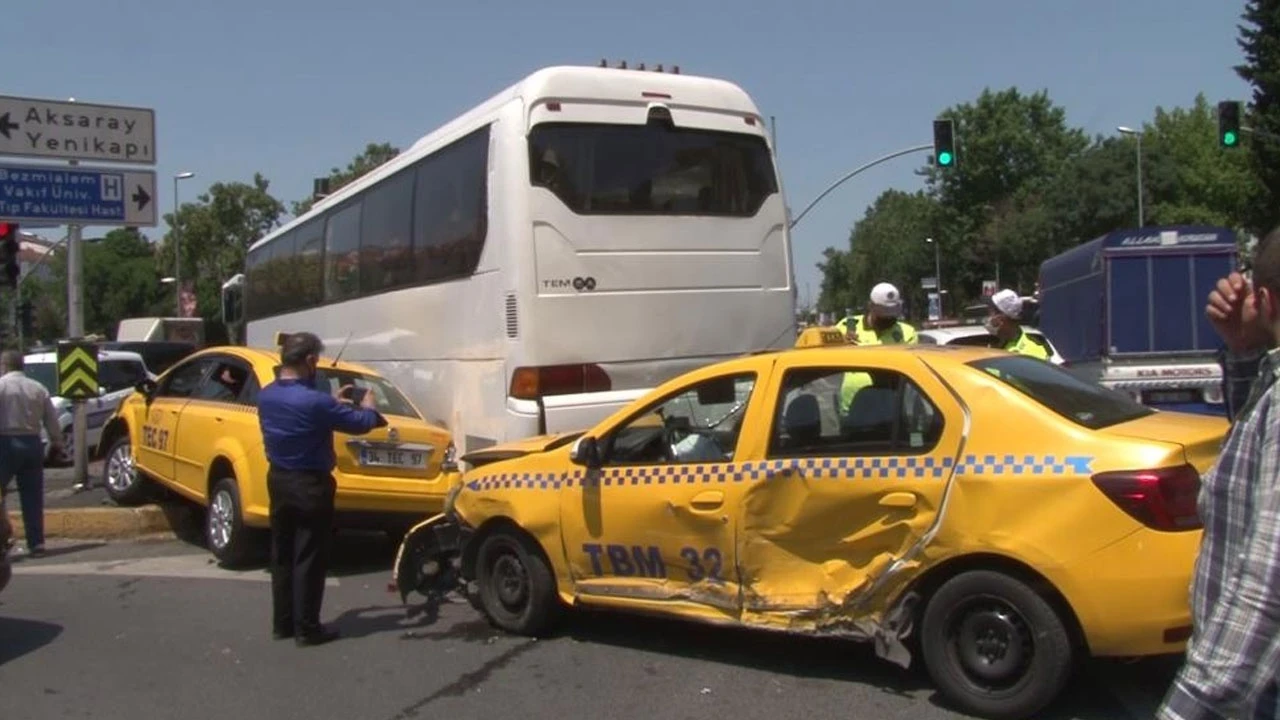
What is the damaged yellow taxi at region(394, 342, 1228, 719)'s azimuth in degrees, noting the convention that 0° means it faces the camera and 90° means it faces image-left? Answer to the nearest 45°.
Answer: approximately 135°

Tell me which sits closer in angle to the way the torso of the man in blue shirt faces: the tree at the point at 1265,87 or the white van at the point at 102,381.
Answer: the tree

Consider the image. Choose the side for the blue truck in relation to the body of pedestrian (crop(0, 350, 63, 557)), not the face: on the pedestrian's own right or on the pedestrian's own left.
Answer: on the pedestrian's own right

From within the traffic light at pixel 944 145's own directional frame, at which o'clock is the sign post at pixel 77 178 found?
The sign post is roughly at 1 o'clock from the traffic light.

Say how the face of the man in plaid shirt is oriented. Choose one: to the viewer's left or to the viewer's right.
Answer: to the viewer's left

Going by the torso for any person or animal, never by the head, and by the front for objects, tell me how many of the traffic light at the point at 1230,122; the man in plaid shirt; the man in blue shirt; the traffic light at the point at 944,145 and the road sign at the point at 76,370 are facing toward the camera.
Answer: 3

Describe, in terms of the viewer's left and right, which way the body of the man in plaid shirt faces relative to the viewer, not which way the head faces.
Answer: facing to the left of the viewer

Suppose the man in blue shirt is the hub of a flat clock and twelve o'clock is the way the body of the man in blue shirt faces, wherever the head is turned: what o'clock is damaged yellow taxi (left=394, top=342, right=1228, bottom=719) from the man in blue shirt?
The damaged yellow taxi is roughly at 3 o'clock from the man in blue shirt.

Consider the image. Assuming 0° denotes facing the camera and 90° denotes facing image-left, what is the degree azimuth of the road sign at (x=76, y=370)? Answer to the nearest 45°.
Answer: approximately 0°
